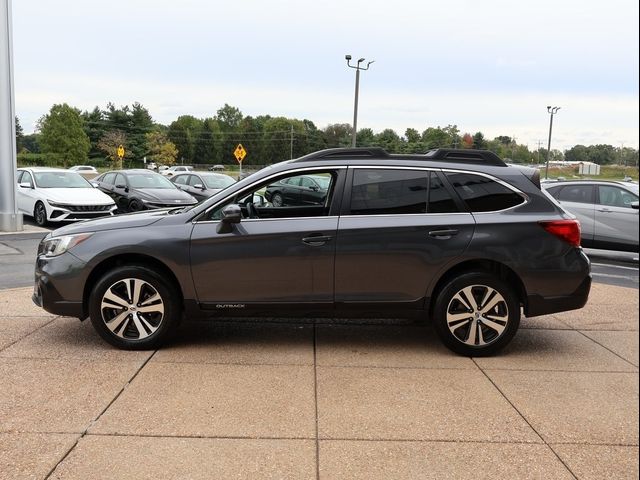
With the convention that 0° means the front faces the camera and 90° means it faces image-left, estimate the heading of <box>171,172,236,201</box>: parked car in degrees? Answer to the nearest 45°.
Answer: approximately 315°

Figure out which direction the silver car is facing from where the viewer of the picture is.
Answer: facing to the right of the viewer

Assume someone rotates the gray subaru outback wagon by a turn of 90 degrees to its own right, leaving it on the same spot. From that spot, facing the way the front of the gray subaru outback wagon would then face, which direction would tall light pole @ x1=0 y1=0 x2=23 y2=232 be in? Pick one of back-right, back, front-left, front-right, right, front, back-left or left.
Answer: front-left

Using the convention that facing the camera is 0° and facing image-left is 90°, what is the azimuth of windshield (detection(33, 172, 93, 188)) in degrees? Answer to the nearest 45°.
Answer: approximately 315°

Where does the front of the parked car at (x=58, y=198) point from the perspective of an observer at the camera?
facing the viewer and to the right of the viewer

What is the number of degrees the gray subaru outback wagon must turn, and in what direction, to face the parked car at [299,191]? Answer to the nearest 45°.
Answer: approximately 45° to its right

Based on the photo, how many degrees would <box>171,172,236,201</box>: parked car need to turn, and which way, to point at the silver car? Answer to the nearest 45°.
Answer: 0° — it already faces it

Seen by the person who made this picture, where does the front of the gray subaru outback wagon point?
facing to the left of the viewer
